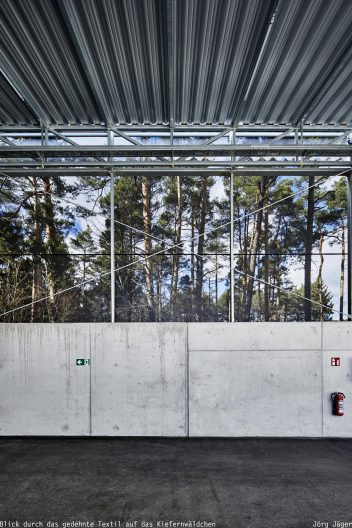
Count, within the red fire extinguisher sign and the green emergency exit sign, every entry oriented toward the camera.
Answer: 2

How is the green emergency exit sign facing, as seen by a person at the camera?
facing the viewer

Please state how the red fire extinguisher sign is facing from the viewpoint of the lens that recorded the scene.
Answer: facing the viewer

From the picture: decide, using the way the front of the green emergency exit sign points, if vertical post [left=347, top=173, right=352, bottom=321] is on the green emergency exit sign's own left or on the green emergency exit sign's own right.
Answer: on the green emergency exit sign's own left
